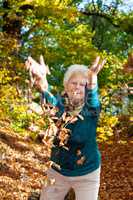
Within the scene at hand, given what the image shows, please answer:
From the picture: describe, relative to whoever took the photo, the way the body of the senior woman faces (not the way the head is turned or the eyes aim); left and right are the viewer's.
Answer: facing the viewer

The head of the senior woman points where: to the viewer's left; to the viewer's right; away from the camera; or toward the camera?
toward the camera
